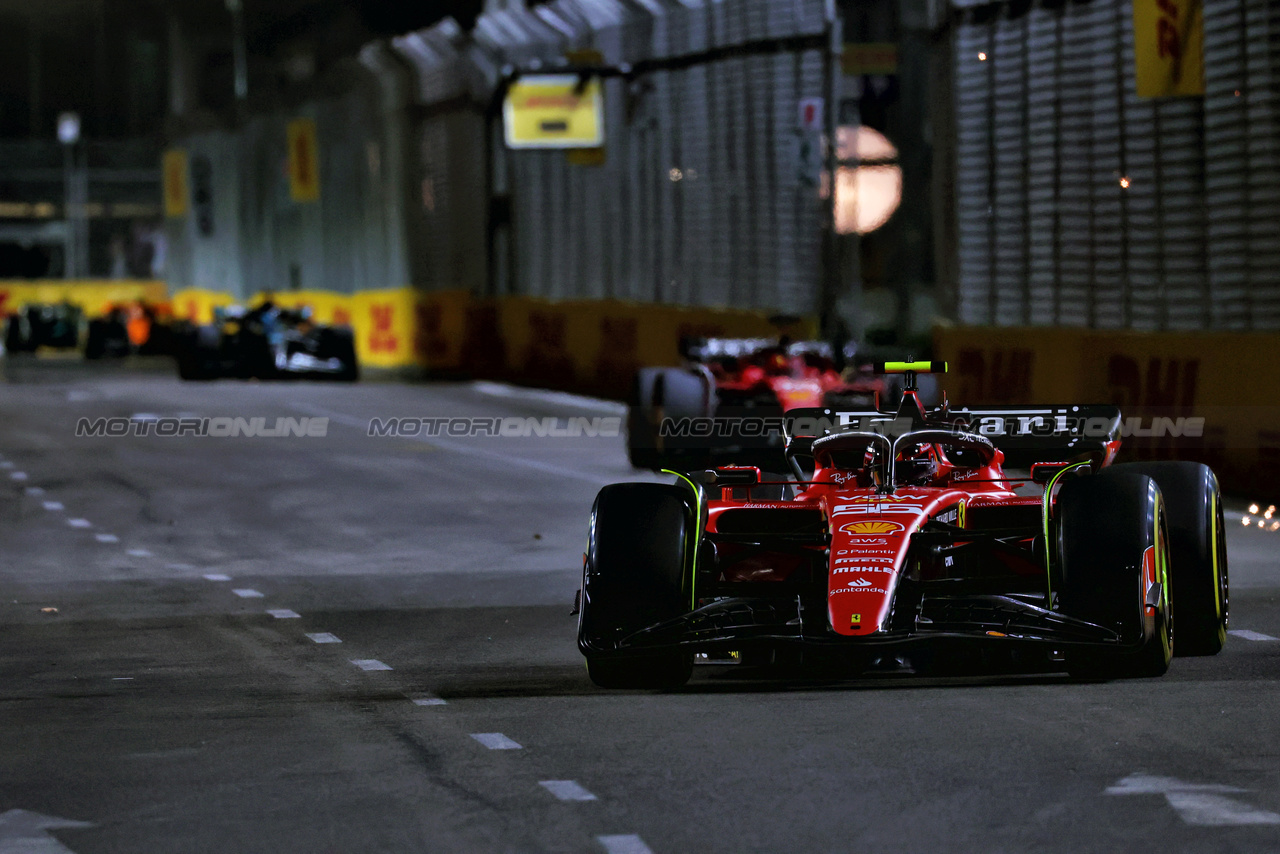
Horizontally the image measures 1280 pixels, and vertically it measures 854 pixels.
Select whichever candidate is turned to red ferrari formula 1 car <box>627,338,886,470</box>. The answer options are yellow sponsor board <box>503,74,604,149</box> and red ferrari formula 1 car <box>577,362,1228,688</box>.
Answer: the yellow sponsor board

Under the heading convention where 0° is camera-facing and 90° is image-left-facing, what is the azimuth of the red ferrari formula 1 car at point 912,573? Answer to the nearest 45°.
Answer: approximately 0°

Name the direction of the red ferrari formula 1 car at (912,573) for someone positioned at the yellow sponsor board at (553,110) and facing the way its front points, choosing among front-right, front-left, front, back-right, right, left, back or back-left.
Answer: front

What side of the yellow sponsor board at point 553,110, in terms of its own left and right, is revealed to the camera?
front

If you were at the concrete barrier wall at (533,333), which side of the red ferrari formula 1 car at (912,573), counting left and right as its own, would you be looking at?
back

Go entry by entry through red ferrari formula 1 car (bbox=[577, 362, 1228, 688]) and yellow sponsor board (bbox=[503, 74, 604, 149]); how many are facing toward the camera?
2

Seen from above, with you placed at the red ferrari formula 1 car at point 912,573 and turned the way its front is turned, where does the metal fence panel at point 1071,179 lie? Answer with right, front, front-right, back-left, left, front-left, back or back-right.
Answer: back
